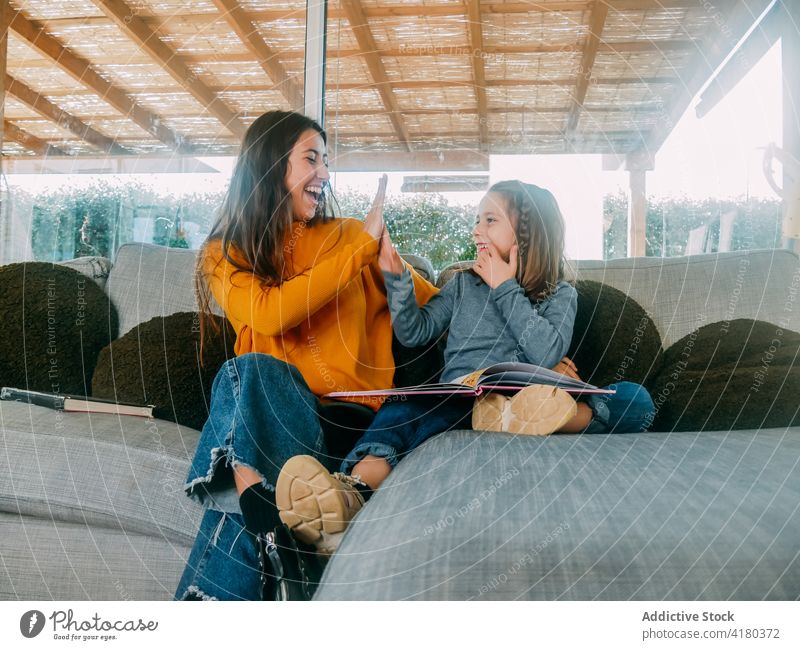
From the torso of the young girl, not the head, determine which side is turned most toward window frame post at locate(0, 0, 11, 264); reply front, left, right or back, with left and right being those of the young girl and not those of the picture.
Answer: right

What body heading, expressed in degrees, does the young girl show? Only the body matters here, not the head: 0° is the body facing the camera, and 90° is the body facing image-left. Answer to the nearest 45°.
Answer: approximately 45°

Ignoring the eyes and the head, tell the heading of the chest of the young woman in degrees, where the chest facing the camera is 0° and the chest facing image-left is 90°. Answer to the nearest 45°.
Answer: approximately 315°

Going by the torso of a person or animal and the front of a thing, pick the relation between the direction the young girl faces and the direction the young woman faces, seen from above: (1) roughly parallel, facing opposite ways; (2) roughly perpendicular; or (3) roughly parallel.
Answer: roughly perpendicular

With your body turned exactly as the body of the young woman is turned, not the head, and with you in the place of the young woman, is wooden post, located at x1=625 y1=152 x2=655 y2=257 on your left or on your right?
on your left

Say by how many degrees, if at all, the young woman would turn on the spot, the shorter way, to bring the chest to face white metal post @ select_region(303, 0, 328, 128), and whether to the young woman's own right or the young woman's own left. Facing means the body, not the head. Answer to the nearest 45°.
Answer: approximately 135° to the young woman's own left
